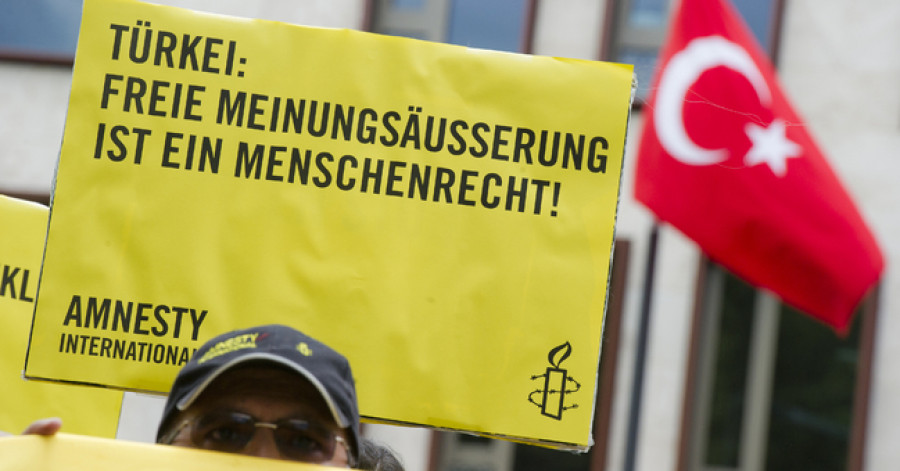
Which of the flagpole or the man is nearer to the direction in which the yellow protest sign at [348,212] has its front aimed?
the man

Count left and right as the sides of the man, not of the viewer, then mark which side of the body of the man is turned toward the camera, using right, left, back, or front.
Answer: front

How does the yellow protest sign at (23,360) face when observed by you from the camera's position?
facing the viewer

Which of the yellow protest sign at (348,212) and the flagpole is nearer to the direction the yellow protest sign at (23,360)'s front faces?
the yellow protest sign

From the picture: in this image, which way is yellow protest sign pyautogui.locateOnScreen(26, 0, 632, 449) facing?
toward the camera

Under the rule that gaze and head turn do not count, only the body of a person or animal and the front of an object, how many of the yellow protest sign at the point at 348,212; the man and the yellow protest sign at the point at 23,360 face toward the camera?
3

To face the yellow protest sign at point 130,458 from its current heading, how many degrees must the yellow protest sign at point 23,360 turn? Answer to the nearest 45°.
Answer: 0° — it already faces it
